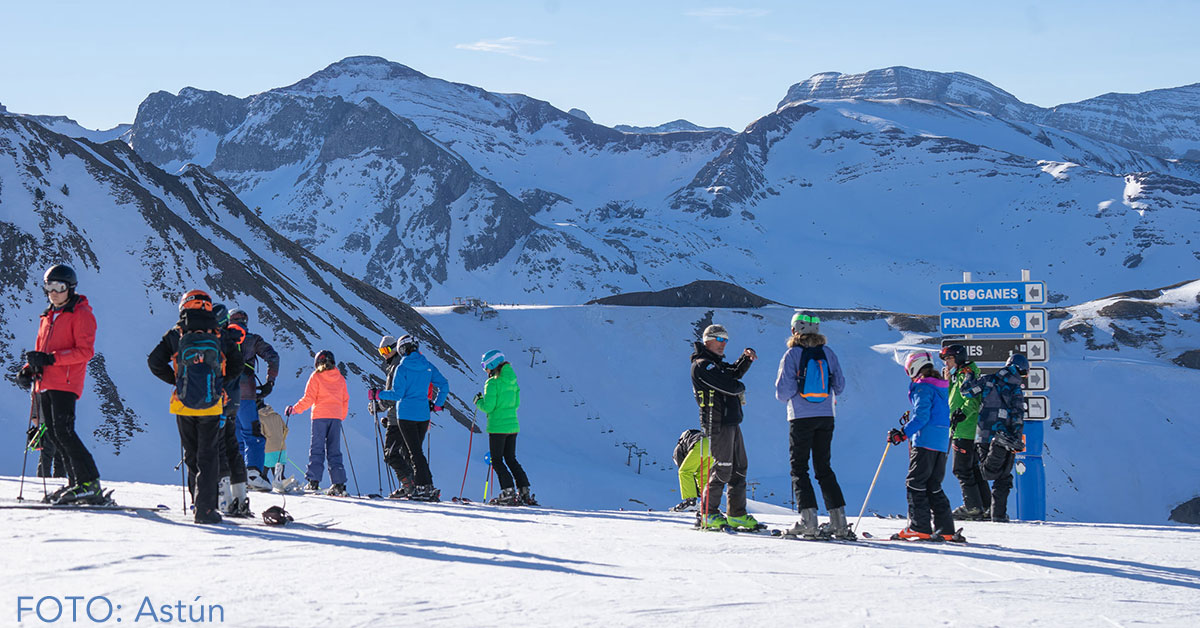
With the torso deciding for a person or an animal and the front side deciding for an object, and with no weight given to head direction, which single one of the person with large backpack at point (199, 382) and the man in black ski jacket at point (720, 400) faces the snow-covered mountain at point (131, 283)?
the person with large backpack

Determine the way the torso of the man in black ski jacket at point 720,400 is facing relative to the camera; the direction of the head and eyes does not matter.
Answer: to the viewer's right

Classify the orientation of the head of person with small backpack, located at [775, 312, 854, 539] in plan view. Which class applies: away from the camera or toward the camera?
away from the camera

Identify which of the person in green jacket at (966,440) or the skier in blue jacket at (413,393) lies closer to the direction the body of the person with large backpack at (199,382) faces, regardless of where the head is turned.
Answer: the skier in blue jacket

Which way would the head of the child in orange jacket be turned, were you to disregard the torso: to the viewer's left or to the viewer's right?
to the viewer's left

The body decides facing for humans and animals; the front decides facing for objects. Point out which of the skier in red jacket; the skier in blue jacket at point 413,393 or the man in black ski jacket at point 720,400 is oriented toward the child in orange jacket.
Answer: the skier in blue jacket

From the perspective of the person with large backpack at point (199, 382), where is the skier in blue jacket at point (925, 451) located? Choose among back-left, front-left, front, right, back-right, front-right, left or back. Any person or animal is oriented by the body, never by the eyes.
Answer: right

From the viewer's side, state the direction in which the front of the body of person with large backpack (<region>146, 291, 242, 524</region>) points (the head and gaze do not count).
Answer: away from the camera

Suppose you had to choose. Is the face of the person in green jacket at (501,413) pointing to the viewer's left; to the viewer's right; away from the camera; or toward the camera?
to the viewer's left

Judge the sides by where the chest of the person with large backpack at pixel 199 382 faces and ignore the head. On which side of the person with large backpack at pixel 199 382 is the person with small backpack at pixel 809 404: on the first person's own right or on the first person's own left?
on the first person's own right

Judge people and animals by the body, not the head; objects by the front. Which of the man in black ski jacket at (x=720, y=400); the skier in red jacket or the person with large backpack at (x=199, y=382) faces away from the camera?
the person with large backpack
